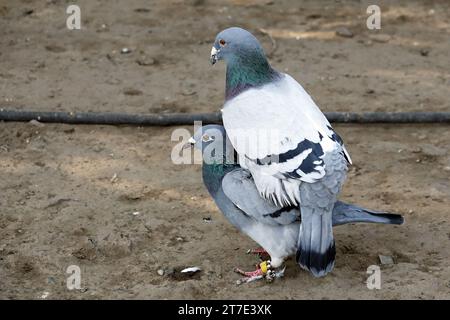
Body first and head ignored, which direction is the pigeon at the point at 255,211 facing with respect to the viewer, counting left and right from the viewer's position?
facing to the left of the viewer

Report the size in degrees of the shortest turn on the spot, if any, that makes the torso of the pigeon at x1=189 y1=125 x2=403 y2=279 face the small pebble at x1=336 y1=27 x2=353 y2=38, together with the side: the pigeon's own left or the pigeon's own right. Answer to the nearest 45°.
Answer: approximately 90° to the pigeon's own right

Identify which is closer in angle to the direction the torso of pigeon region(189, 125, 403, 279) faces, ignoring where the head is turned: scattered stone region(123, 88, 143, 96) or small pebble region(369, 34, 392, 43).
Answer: the scattered stone

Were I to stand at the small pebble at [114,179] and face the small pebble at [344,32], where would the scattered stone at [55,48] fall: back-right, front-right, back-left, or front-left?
front-left

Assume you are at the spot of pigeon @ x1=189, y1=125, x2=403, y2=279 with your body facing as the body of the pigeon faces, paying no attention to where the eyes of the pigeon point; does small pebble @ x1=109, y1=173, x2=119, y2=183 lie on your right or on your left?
on your right

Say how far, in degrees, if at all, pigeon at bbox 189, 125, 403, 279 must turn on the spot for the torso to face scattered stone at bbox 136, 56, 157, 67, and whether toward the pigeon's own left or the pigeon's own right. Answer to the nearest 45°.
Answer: approximately 90° to the pigeon's own right

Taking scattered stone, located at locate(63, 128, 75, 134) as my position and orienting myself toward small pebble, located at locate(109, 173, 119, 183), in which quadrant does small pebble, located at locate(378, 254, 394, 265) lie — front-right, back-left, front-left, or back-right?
front-left

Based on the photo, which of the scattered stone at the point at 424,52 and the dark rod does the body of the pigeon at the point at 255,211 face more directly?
the dark rod

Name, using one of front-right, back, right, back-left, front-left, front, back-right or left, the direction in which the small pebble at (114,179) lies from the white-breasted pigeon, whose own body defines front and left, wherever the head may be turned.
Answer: front

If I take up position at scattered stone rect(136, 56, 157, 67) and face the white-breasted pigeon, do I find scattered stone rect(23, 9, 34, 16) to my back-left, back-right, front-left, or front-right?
back-right
